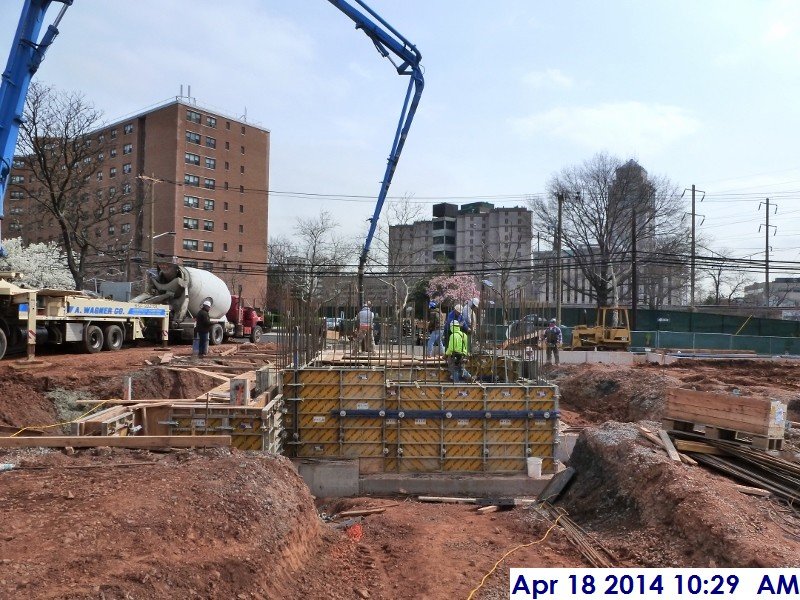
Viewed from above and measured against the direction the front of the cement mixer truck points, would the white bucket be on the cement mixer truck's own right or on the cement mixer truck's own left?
on the cement mixer truck's own right

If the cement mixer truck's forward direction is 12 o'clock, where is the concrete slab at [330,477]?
The concrete slab is roughly at 4 o'clock from the cement mixer truck.

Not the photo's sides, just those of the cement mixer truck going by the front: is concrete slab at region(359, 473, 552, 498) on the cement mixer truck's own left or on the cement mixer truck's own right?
on the cement mixer truck's own right

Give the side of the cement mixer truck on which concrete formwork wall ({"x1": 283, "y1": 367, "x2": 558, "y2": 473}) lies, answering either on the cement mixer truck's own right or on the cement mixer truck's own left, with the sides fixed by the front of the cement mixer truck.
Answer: on the cement mixer truck's own right

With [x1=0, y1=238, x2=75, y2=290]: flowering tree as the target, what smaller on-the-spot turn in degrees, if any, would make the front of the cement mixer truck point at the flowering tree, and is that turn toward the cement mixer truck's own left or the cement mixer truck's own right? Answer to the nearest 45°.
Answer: approximately 90° to the cement mixer truck's own left

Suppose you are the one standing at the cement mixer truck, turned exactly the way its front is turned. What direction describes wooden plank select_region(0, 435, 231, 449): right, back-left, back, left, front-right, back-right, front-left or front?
back-right

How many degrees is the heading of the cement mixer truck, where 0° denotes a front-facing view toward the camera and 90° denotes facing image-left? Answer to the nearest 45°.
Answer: approximately 225°
